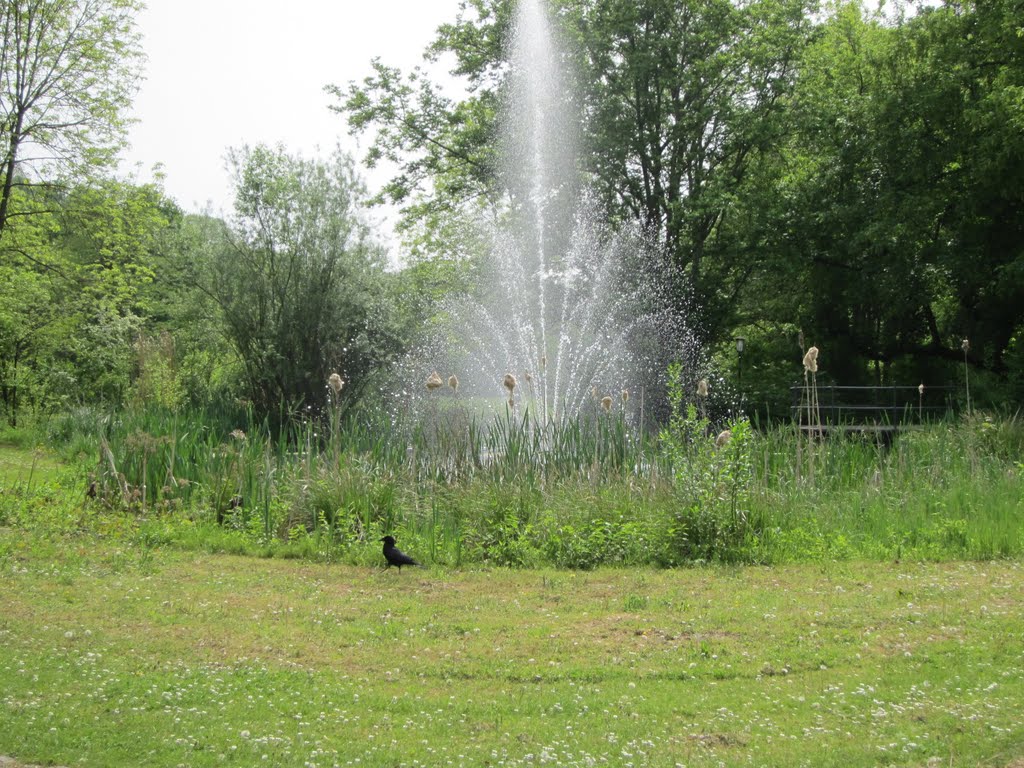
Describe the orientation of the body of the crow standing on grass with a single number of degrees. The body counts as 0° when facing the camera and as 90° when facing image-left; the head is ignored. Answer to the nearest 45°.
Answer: approximately 90°

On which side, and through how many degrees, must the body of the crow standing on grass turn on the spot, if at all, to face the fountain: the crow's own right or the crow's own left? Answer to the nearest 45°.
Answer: approximately 90° to the crow's own right

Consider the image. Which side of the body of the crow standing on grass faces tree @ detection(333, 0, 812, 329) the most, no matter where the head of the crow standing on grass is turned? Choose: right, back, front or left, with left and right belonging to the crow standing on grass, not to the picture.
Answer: right

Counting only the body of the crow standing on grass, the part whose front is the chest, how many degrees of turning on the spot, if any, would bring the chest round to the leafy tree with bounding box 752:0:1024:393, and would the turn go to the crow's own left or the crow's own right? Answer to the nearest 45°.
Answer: approximately 135° to the crow's own right

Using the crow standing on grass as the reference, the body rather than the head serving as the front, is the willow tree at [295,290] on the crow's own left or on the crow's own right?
on the crow's own right

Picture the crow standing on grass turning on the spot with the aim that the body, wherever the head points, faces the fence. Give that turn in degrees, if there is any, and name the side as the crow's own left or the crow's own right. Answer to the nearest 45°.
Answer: approximately 135° to the crow's own right

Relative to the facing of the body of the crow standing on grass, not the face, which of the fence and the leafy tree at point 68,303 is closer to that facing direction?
the leafy tree
